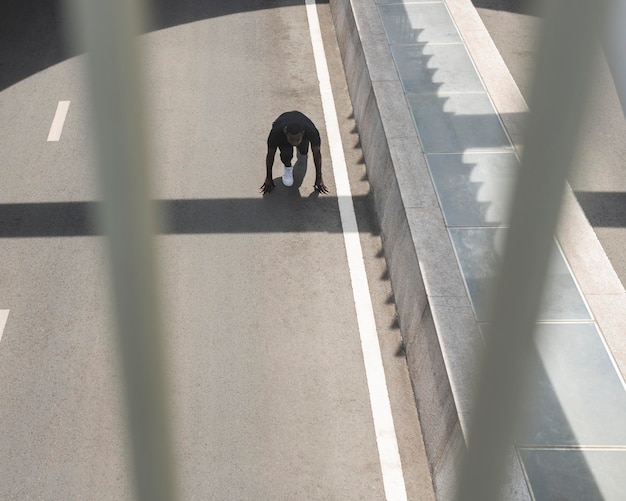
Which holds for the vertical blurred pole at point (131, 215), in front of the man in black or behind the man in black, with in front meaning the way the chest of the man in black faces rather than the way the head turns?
in front

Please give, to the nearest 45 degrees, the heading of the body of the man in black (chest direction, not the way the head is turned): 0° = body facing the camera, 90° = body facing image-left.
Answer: approximately 0°

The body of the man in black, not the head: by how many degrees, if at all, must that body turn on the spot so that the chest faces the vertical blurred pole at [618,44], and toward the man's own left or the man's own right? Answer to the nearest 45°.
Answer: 0° — they already face it
